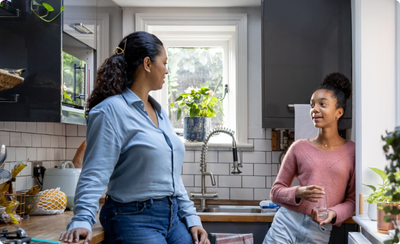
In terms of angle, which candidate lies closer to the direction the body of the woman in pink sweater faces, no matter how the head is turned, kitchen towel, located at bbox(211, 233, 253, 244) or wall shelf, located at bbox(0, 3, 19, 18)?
the wall shelf

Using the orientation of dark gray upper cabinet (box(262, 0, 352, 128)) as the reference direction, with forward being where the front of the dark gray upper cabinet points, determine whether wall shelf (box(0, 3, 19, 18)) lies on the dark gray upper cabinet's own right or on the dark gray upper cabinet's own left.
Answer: on the dark gray upper cabinet's own right

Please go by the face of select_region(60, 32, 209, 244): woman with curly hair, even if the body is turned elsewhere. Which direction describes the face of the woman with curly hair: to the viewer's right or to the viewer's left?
to the viewer's right

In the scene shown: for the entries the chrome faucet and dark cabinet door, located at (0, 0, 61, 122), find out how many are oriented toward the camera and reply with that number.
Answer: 1

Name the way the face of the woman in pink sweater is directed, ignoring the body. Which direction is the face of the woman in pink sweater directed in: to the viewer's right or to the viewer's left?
to the viewer's left
